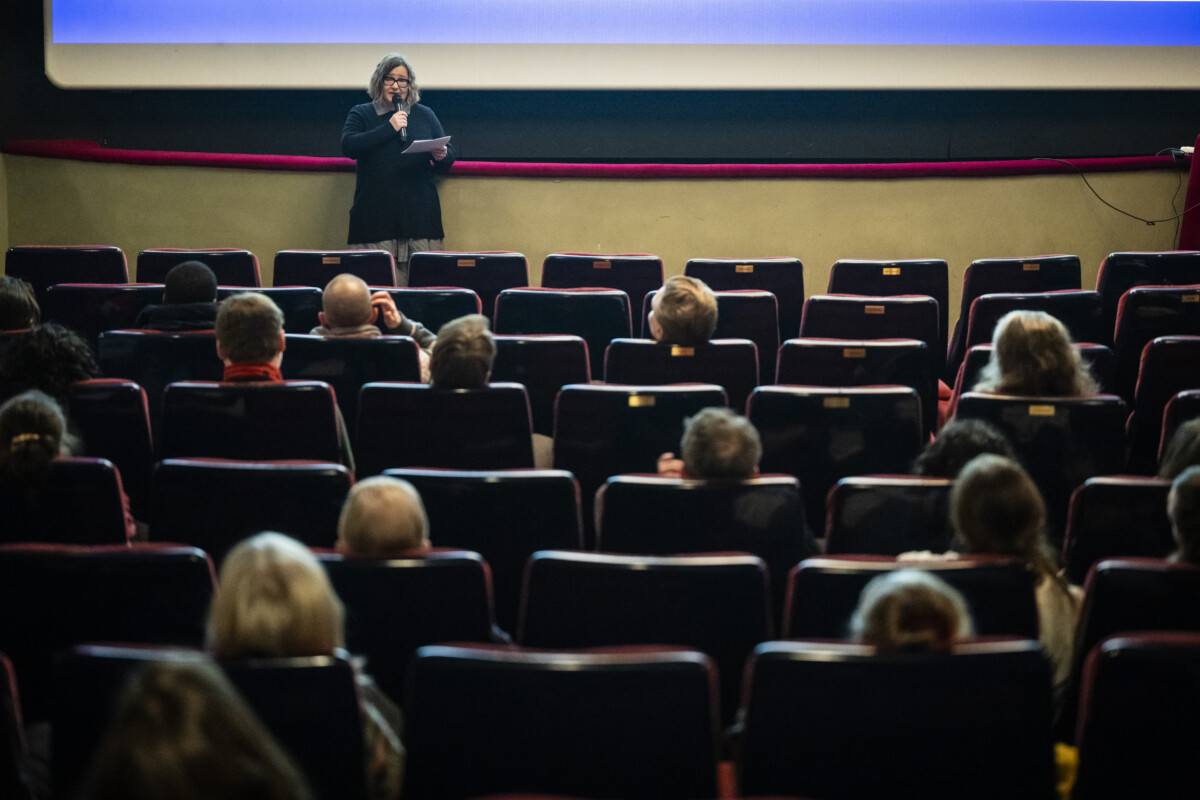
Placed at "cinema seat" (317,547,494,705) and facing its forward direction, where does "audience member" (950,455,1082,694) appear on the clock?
The audience member is roughly at 3 o'clock from the cinema seat.

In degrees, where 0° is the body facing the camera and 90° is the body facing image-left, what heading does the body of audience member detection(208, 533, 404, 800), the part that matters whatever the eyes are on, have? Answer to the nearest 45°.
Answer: approximately 180°

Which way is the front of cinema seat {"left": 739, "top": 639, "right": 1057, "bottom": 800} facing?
away from the camera

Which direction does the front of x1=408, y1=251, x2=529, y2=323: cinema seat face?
away from the camera

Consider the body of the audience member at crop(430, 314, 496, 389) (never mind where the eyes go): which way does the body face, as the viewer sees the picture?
away from the camera

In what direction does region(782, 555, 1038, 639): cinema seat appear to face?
away from the camera

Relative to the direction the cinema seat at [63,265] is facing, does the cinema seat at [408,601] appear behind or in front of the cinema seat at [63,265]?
behind

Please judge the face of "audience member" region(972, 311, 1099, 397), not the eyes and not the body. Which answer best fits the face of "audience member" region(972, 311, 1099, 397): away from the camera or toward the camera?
away from the camera

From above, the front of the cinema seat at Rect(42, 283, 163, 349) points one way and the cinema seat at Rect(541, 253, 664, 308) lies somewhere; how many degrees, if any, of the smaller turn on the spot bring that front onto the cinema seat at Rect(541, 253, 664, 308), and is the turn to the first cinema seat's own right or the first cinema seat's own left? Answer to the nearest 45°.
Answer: approximately 90° to the first cinema seat's own right

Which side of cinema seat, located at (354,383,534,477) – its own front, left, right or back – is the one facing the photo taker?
back

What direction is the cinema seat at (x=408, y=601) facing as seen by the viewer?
away from the camera

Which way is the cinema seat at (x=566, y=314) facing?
away from the camera

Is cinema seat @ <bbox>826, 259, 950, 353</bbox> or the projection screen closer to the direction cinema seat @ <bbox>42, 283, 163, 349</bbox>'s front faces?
the projection screen

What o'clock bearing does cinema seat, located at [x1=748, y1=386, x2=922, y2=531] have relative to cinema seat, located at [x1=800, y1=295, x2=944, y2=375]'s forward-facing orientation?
cinema seat, located at [x1=748, y1=386, x2=922, y2=531] is roughly at 6 o'clock from cinema seat, located at [x1=800, y1=295, x2=944, y2=375].

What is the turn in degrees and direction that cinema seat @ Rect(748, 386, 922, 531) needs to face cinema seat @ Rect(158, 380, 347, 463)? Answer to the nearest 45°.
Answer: approximately 90° to its left

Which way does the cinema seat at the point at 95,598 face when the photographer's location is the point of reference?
facing away from the viewer

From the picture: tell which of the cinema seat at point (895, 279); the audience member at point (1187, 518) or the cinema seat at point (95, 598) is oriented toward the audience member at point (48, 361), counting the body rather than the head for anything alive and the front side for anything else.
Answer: the cinema seat at point (95, 598)

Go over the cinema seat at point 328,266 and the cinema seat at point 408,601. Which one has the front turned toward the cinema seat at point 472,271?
the cinema seat at point 408,601
